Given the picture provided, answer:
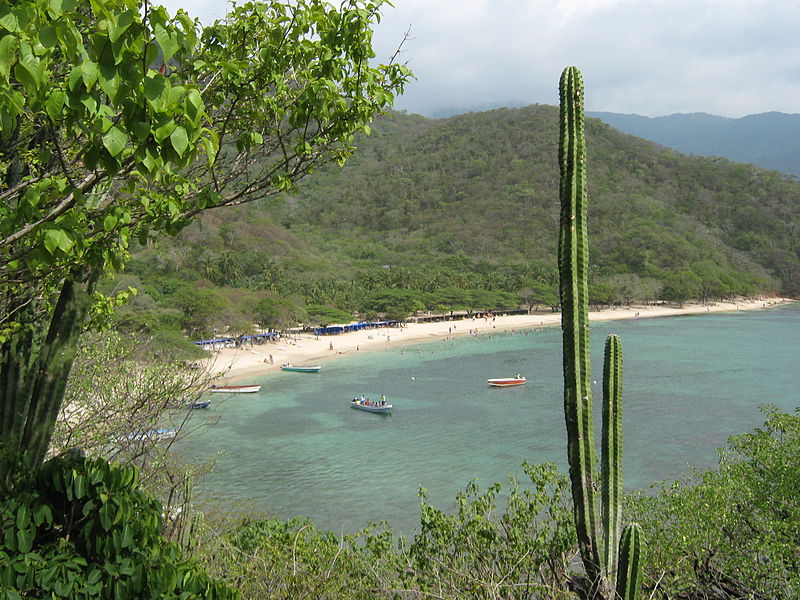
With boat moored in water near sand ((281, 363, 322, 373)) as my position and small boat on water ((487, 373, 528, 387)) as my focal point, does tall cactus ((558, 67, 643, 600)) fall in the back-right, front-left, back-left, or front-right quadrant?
front-right
